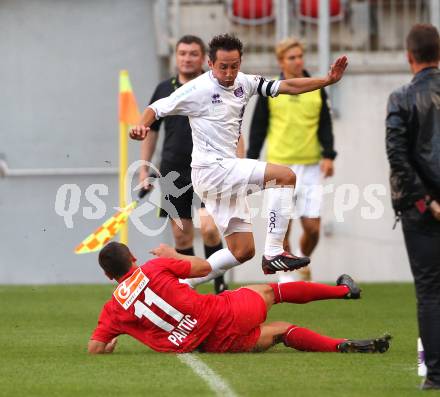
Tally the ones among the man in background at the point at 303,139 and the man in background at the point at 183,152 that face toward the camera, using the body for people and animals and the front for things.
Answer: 2

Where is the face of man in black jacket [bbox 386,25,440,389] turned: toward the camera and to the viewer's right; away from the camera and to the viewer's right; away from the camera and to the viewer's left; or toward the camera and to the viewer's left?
away from the camera and to the viewer's left

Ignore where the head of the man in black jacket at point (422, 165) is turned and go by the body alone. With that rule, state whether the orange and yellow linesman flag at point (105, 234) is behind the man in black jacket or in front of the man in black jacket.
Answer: in front

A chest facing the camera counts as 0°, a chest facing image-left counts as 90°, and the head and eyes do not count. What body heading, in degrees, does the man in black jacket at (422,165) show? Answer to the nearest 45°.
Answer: approximately 180°

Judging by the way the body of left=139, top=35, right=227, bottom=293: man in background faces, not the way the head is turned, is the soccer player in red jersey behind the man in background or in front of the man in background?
in front

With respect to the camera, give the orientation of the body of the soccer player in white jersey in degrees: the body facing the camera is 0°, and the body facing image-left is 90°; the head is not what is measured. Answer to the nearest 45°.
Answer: approximately 315°

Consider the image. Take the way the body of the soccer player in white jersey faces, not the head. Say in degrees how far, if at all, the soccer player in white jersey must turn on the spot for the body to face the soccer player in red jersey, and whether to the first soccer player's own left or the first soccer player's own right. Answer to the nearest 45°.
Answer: approximately 45° to the first soccer player's own right

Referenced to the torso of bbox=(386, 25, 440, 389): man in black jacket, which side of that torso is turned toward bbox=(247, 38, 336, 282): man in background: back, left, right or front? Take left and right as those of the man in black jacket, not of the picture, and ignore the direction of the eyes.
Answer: front

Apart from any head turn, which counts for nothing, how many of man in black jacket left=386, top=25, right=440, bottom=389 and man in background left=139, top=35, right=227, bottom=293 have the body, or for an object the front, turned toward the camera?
1

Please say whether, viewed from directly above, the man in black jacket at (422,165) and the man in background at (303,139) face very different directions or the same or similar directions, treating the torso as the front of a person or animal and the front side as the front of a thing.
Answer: very different directions

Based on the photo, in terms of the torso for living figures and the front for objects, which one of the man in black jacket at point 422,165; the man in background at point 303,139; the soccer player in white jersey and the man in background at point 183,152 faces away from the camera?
the man in black jacket
